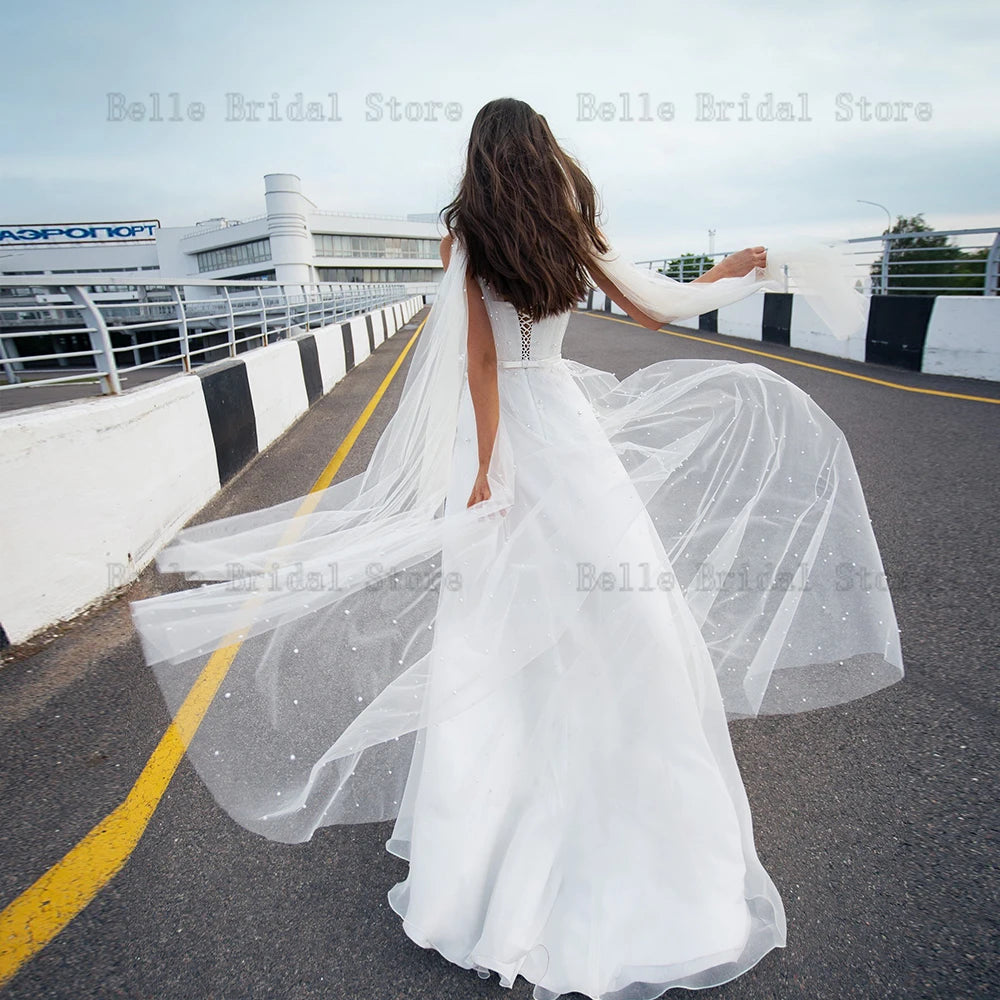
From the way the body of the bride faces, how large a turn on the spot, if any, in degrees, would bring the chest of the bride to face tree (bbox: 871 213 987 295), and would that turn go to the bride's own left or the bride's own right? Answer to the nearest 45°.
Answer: approximately 45° to the bride's own right

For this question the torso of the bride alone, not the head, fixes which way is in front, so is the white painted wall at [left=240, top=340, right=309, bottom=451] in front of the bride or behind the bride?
in front

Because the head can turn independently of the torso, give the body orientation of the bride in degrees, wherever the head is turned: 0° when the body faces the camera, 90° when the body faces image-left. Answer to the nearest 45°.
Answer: approximately 180°

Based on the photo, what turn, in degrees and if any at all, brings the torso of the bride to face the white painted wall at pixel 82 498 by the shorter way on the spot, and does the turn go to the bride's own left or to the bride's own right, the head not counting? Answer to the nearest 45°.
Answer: approximately 45° to the bride's own left

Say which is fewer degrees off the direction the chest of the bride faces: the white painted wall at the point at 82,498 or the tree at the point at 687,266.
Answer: the tree

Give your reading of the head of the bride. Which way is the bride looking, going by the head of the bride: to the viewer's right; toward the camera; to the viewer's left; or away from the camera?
away from the camera

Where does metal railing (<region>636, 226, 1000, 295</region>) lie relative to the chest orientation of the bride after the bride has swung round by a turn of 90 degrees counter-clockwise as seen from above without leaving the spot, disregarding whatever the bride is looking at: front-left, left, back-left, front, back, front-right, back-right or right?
back-right
